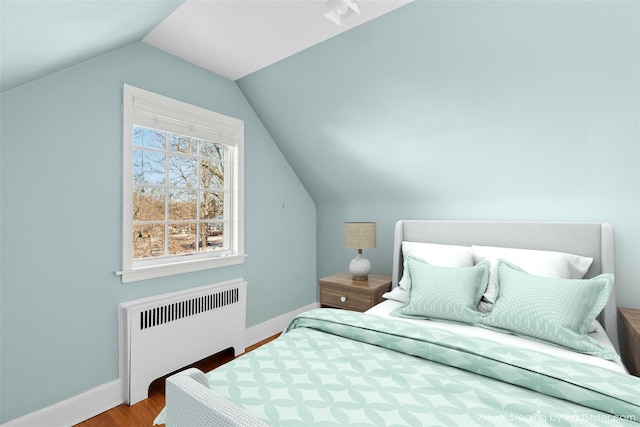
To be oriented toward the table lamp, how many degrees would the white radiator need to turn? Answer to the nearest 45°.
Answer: approximately 45° to its left

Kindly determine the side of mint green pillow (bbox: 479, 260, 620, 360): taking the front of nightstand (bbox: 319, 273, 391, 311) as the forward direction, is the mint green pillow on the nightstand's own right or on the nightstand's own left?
on the nightstand's own left

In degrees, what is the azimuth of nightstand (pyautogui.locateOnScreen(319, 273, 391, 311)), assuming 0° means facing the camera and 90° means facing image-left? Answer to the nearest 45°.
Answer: approximately 45°

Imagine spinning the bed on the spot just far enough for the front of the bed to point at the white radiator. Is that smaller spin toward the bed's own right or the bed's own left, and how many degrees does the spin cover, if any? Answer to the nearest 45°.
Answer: approximately 45° to the bed's own right

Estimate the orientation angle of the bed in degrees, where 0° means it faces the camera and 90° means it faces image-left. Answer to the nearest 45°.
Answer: approximately 45°

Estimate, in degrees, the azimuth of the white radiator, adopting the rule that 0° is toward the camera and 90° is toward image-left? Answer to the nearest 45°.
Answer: approximately 315°
